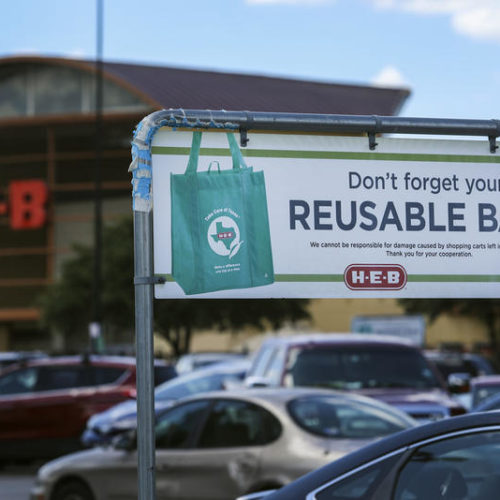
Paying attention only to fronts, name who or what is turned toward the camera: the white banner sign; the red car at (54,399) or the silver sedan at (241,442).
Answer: the white banner sign

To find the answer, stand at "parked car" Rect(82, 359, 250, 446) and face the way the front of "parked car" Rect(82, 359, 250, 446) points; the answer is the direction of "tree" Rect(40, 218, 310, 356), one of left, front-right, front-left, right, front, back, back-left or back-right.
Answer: back-right

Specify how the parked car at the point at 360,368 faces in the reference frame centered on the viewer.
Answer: facing the viewer and to the right of the viewer

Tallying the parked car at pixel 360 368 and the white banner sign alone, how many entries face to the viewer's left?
0

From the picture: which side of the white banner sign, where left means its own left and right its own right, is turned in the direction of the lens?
front

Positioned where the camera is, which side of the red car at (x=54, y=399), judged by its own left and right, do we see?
left

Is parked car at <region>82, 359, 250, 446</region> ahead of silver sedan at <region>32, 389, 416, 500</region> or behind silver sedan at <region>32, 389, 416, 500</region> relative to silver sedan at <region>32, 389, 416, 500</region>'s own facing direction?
ahead

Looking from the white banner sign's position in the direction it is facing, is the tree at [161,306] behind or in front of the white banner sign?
behind

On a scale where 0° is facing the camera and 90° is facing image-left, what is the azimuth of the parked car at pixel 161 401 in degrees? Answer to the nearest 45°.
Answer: approximately 45°

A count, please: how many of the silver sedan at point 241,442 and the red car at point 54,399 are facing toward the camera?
0

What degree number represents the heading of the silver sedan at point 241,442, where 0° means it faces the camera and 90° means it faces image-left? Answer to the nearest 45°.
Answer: approximately 135°
